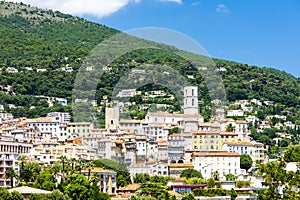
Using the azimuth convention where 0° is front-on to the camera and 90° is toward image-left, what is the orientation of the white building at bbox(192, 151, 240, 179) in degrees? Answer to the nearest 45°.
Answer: approximately 0°

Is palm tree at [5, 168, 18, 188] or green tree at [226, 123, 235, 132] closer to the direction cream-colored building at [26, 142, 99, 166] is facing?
the palm tree

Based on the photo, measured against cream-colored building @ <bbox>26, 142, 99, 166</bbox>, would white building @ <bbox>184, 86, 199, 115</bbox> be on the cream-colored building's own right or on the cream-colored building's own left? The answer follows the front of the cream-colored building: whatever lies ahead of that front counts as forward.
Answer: on the cream-colored building's own left

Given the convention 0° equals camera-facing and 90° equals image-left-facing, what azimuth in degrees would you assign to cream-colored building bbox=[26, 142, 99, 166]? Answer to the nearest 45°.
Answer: approximately 0°

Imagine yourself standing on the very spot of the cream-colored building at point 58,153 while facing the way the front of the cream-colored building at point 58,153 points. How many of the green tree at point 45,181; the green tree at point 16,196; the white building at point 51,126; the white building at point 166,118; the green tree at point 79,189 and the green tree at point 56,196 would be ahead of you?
4

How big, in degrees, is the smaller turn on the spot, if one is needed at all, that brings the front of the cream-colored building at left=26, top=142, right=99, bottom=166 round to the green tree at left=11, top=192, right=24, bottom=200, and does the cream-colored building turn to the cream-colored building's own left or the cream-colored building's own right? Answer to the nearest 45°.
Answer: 0° — it already faces it

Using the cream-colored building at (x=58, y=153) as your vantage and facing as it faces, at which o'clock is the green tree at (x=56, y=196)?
The green tree is roughly at 12 o'clock from the cream-colored building.

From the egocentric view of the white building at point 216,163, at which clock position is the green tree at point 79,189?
The green tree is roughly at 1 o'clock from the white building.

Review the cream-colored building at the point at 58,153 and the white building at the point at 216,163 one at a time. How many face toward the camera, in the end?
2
